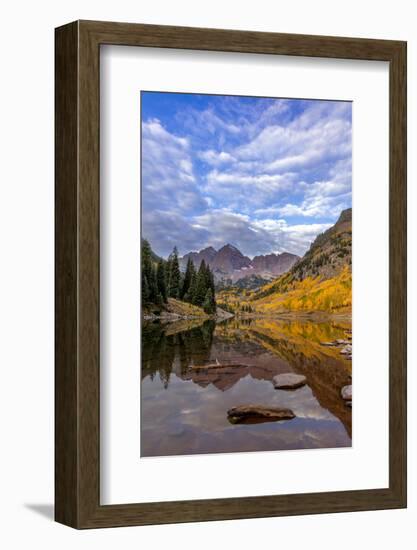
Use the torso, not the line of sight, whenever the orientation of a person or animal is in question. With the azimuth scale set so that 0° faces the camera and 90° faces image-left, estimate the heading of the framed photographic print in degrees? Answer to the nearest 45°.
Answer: approximately 315°
